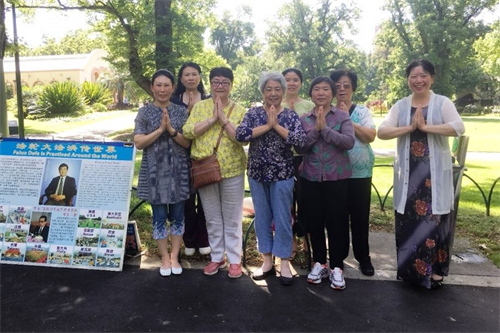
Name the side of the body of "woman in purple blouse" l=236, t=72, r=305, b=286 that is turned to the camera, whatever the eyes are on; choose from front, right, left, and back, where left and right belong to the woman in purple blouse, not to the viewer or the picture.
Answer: front

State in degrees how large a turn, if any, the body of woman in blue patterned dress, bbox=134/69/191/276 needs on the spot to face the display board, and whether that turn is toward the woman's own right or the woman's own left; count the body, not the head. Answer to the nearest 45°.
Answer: approximately 135° to the woman's own right

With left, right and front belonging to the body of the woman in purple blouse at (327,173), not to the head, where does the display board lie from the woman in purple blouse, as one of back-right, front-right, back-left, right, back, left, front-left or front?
right

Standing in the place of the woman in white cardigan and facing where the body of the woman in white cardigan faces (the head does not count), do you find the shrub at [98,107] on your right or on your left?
on your right

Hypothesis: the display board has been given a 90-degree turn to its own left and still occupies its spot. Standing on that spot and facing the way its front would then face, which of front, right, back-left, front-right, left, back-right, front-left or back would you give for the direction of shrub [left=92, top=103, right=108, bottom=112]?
left

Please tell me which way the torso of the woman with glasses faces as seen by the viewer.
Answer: toward the camera

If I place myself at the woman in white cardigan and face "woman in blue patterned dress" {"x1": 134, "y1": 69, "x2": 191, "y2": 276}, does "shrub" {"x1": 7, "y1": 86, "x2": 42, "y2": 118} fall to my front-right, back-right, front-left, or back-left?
front-right

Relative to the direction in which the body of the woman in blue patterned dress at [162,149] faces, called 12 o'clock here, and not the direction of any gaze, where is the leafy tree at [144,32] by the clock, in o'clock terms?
The leafy tree is roughly at 6 o'clock from the woman in blue patterned dress.

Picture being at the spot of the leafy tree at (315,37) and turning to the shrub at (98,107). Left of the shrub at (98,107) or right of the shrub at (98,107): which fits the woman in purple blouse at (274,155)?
left

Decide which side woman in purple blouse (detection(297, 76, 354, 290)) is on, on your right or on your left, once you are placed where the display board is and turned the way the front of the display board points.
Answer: on your left

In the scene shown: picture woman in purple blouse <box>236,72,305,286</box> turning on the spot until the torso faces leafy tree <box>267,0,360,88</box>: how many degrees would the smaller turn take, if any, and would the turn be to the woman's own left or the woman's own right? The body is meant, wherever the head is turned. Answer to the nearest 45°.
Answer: approximately 180°

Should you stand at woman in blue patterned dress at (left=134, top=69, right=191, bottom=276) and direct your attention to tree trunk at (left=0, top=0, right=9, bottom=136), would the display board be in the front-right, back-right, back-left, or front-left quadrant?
front-left
